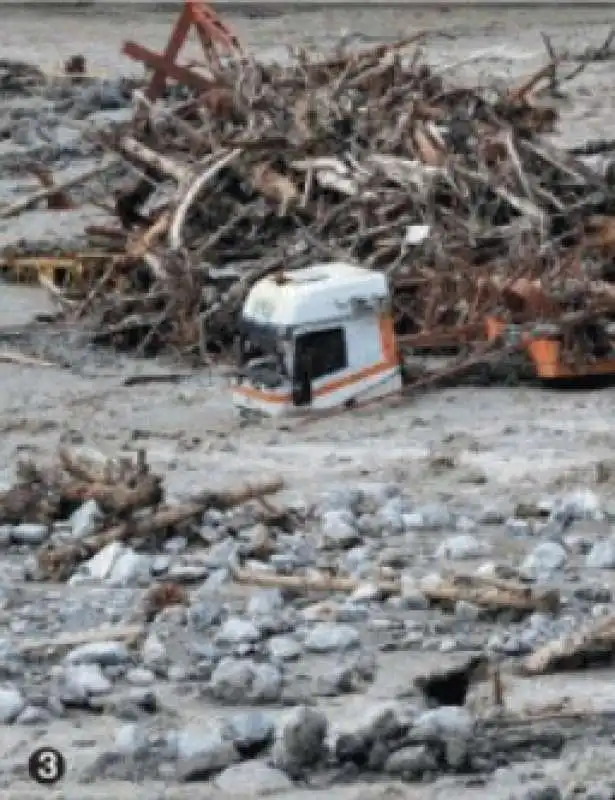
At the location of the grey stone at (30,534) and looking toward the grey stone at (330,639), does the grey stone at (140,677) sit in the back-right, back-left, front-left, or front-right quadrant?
front-right

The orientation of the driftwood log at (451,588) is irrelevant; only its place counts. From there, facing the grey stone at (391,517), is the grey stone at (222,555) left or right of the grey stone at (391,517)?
left

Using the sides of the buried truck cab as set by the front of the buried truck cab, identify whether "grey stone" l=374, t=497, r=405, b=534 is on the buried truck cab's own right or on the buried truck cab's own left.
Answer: on the buried truck cab's own left

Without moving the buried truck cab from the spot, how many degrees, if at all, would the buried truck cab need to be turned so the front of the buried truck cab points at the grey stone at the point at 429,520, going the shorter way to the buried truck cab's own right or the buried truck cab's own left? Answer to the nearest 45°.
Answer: approximately 45° to the buried truck cab's own left

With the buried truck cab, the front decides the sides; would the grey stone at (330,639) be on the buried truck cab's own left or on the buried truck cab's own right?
on the buried truck cab's own left

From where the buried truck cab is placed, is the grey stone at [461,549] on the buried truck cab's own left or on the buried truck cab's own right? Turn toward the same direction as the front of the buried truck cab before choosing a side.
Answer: on the buried truck cab's own left

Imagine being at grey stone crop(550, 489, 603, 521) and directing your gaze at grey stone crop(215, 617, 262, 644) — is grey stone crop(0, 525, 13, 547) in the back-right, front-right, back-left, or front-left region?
front-right

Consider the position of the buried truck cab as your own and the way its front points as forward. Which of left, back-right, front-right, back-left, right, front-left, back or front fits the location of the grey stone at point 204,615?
front-left

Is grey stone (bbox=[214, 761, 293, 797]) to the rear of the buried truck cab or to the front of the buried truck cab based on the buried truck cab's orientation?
to the front

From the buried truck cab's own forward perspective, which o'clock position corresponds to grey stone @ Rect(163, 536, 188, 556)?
The grey stone is roughly at 11 o'clock from the buried truck cab.

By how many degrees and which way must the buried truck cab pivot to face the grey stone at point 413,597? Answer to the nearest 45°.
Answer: approximately 45° to its left

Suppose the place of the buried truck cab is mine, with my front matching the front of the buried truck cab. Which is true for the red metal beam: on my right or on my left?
on my right

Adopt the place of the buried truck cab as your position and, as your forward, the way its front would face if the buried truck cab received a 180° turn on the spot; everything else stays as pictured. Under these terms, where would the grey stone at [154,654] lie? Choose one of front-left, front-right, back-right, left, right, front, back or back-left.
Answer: back-right

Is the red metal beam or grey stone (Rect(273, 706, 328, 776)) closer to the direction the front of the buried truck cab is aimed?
the grey stone

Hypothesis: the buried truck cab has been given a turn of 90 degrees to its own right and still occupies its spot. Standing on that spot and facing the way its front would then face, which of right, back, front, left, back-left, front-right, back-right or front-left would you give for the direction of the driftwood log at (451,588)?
back-left

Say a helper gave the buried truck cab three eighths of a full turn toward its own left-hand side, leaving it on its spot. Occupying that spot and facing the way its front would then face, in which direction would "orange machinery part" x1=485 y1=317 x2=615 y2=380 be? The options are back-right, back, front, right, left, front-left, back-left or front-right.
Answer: front

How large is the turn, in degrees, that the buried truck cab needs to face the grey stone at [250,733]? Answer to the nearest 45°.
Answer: approximately 45° to its left

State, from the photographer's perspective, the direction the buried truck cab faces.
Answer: facing the viewer and to the left of the viewer

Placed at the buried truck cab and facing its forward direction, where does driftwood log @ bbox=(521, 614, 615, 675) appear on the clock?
The driftwood log is roughly at 10 o'clock from the buried truck cab.
